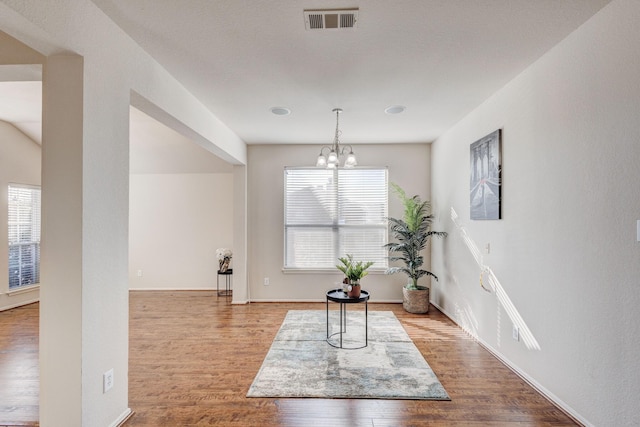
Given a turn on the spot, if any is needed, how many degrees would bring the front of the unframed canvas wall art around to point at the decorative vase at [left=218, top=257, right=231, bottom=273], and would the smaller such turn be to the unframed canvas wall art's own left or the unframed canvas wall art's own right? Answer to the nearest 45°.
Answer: approximately 45° to the unframed canvas wall art's own right

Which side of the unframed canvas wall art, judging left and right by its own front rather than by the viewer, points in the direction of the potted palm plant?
right

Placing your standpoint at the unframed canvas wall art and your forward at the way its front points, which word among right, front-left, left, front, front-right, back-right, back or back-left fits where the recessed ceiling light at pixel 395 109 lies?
front-right

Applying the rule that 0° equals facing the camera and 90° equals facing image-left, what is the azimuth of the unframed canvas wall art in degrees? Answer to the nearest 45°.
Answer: approximately 45°

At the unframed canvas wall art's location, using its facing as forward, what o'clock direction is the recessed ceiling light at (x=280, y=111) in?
The recessed ceiling light is roughly at 1 o'clock from the unframed canvas wall art.
